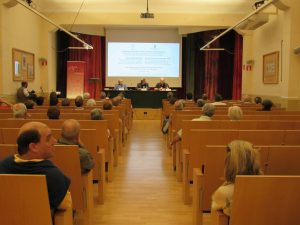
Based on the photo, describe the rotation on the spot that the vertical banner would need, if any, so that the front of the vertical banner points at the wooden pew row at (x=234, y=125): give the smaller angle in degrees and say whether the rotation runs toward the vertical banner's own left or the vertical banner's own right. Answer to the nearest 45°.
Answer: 0° — it already faces it

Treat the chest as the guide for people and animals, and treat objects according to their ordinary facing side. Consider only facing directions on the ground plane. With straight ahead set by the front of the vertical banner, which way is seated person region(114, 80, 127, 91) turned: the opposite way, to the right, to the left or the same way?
the same way

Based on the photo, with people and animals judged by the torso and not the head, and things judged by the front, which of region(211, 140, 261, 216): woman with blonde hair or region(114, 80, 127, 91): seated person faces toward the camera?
the seated person

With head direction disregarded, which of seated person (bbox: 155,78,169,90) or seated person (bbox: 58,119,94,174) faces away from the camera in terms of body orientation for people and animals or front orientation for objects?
seated person (bbox: 58,119,94,174)

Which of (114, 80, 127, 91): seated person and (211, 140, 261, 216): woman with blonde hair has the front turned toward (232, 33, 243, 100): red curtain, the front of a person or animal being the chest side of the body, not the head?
the woman with blonde hair

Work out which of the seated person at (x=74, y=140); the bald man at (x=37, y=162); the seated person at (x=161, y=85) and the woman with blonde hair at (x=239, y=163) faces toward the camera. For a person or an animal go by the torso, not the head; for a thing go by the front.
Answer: the seated person at (x=161, y=85)

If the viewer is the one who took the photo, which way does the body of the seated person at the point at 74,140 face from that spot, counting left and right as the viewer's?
facing away from the viewer

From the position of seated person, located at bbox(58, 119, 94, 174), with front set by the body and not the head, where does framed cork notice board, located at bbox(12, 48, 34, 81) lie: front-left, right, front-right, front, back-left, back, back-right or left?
front

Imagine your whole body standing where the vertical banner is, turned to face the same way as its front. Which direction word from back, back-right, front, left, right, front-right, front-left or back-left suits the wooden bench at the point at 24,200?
front

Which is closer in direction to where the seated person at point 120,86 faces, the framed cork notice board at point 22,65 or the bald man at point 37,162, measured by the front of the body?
the bald man

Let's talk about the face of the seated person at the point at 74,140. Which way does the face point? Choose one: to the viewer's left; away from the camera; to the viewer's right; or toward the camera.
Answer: away from the camera

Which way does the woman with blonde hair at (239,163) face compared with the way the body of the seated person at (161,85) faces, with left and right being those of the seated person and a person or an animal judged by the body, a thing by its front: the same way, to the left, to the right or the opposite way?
the opposite way

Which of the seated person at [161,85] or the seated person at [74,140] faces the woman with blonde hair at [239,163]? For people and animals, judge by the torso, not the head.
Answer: the seated person at [161,85]

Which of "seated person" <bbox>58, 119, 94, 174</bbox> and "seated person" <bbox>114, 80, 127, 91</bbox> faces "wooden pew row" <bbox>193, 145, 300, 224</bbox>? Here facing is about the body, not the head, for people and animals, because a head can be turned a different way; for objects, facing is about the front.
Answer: "seated person" <bbox>114, 80, 127, 91</bbox>

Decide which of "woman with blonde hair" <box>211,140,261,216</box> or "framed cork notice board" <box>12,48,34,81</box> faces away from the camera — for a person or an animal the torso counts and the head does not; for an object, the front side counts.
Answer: the woman with blonde hair

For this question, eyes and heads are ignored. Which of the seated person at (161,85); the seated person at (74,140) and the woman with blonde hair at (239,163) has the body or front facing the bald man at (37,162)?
the seated person at (161,85)

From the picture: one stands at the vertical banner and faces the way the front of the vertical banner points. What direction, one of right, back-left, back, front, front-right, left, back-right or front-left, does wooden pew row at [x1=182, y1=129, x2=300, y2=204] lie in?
front

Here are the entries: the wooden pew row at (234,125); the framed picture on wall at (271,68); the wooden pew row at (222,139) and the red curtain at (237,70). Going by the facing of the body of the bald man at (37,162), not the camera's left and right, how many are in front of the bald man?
4

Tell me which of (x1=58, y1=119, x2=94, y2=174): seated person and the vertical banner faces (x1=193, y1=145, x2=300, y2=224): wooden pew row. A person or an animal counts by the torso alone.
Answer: the vertical banner

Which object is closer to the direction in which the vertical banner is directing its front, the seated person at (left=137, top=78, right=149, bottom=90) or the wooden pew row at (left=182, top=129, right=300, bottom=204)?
the wooden pew row

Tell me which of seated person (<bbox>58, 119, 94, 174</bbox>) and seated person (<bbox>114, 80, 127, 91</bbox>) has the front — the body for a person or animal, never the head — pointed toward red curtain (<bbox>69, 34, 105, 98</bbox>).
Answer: seated person (<bbox>58, 119, 94, 174</bbox>)

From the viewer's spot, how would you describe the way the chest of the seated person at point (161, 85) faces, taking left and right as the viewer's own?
facing the viewer

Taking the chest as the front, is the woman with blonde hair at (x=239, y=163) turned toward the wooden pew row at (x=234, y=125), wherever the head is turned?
yes
